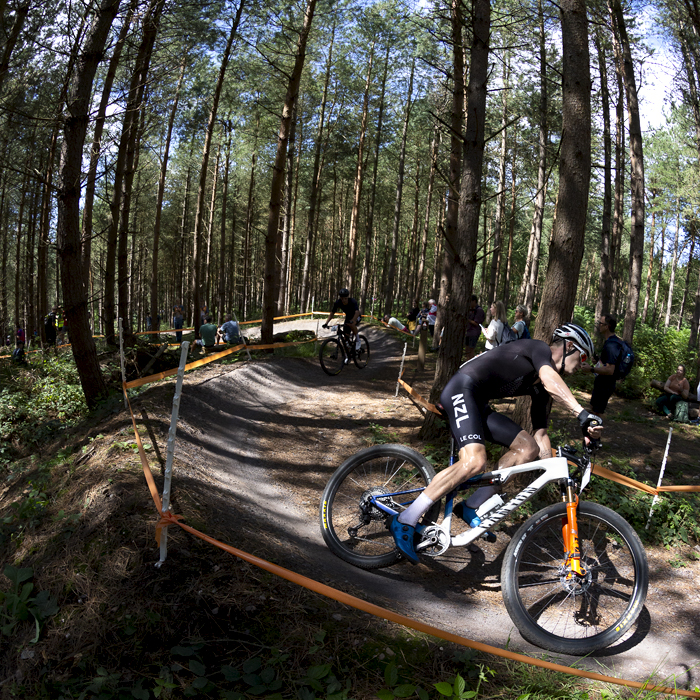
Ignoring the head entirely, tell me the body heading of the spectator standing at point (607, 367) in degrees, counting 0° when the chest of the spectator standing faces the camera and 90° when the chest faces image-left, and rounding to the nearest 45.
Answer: approximately 90°

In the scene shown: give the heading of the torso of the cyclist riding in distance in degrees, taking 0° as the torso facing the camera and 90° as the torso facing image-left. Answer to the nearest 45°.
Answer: approximately 45°

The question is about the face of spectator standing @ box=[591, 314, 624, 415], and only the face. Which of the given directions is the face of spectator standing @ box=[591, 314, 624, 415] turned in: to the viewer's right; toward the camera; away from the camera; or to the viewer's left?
to the viewer's left

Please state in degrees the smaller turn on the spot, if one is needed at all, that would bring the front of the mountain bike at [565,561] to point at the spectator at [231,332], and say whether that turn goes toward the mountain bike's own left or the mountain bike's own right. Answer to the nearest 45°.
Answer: approximately 180°

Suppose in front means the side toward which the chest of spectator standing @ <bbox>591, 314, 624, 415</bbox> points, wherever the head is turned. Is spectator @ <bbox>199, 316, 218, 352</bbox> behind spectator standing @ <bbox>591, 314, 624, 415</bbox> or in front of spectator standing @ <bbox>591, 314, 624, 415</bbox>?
in front

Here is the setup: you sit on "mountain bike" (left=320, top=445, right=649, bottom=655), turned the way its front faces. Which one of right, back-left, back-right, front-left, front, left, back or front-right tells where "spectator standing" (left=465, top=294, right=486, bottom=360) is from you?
back-left

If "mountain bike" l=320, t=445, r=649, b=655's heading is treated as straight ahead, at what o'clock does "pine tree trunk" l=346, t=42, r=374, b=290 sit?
The pine tree trunk is roughly at 7 o'clock from the mountain bike.
